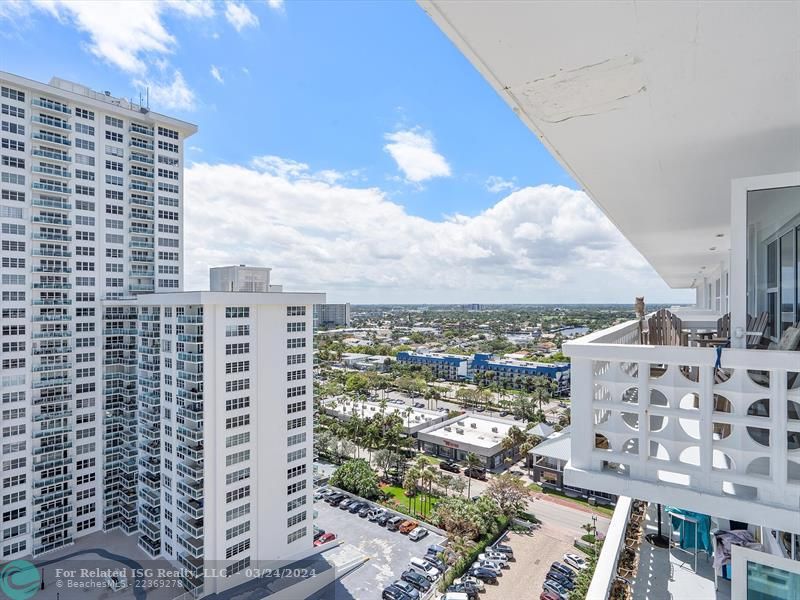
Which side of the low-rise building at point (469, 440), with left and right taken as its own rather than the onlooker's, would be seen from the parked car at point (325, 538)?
front

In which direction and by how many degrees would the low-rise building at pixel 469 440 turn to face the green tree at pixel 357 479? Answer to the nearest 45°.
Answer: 0° — it already faces it

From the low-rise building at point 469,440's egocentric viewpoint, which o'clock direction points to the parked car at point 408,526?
The parked car is roughly at 11 o'clock from the low-rise building.

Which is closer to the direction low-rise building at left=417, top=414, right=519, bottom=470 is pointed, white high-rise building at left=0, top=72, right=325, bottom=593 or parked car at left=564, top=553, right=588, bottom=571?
the white high-rise building

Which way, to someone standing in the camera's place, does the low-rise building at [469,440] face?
facing the viewer and to the left of the viewer

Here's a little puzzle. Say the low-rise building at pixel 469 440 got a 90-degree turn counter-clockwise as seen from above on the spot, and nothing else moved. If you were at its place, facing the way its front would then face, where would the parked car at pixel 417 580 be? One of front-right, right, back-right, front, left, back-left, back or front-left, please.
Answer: front-right

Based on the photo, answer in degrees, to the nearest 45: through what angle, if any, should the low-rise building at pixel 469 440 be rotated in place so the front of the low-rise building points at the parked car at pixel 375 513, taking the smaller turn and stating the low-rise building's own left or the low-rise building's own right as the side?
0° — it already faces it

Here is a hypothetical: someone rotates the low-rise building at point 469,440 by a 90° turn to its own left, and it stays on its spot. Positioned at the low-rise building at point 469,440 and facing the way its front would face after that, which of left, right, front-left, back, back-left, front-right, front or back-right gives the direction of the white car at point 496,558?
front-right

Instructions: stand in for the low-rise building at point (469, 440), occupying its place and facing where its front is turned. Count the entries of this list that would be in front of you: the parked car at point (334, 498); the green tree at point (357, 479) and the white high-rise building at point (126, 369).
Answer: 3

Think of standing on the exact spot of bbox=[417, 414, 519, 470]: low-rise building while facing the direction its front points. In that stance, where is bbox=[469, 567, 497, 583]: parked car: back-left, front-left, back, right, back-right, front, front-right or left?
front-left

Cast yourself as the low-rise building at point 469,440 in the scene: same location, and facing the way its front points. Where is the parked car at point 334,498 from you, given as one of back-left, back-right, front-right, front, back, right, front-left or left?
front

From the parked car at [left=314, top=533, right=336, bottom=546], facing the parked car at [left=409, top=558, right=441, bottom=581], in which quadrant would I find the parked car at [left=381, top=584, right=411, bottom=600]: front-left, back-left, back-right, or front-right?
front-right

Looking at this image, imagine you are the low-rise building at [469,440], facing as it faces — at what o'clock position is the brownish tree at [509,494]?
The brownish tree is roughly at 10 o'clock from the low-rise building.
